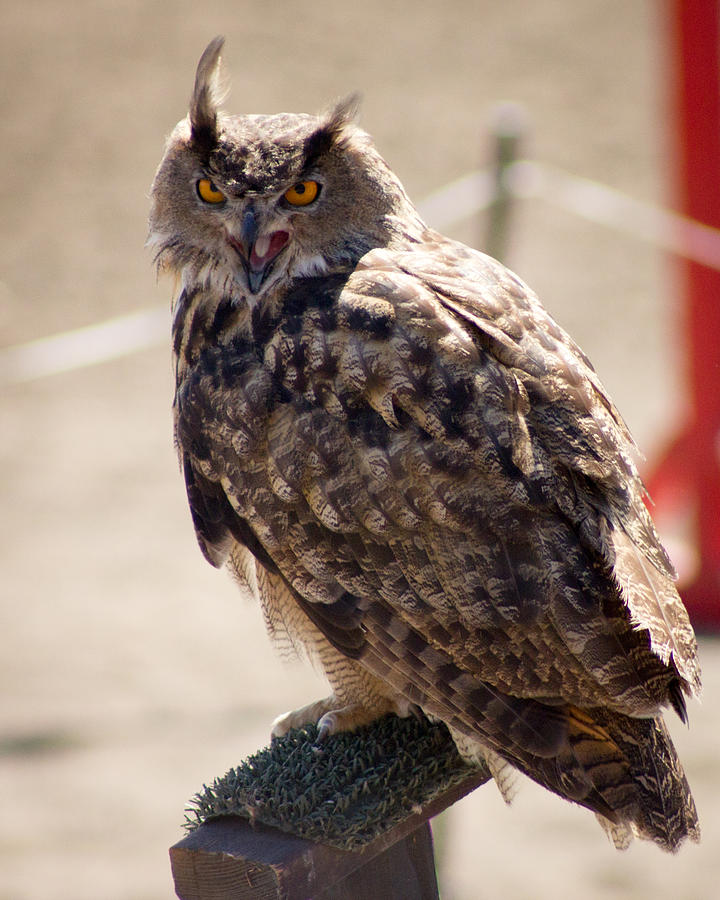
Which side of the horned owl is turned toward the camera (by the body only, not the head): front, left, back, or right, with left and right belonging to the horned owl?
left

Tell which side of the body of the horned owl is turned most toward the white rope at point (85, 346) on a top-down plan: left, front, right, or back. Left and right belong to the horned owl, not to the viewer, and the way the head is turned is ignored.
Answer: right

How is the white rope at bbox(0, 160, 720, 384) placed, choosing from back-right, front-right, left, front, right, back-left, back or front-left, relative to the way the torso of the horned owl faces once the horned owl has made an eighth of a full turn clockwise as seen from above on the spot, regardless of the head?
front-right

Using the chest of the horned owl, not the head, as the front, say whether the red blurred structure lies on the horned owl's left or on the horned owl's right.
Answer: on the horned owl's right
